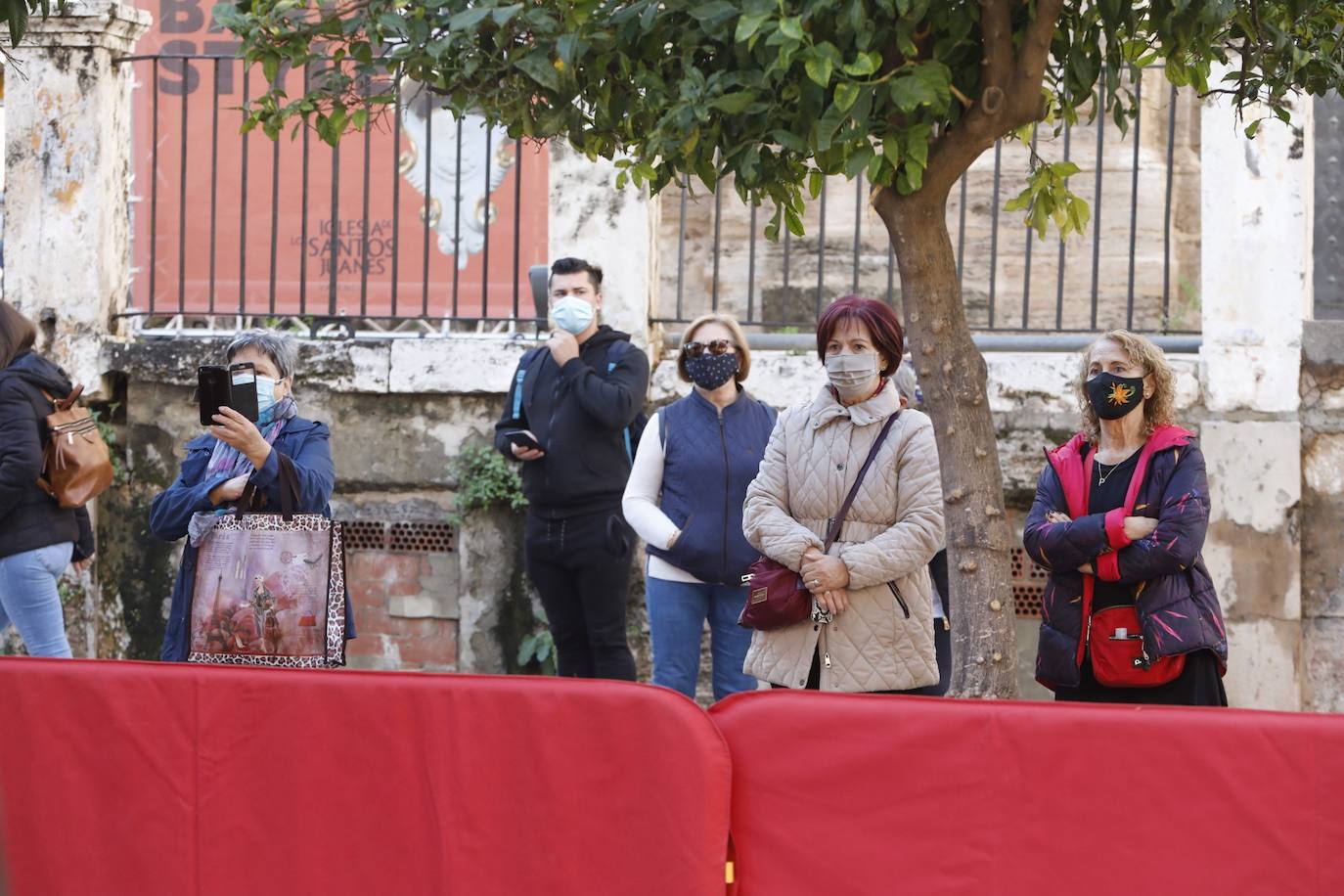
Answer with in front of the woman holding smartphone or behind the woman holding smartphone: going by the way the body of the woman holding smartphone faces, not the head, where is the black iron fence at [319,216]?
behind

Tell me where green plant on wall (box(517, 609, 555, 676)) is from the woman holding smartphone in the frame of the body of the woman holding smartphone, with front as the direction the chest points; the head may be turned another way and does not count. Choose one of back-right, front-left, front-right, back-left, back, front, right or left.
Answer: back

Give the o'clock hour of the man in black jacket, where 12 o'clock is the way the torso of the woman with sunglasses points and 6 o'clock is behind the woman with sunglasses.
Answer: The man in black jacket is roughly at 4 o'clock from the woman with sunglasses.

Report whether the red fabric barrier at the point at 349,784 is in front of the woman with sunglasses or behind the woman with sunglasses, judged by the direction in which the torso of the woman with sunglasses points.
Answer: in front

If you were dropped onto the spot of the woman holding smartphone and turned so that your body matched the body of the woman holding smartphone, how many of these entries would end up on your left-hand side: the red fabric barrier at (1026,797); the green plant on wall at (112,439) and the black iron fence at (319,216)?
1

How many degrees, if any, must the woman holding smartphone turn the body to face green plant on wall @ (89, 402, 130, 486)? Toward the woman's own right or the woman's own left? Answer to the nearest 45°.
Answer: approximately 135° to the woman's own right

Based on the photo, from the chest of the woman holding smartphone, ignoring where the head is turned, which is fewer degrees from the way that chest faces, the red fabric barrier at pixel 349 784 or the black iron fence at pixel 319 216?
the red fabric barrier

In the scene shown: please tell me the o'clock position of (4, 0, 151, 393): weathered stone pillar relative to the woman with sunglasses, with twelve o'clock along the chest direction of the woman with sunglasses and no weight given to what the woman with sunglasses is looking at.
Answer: The weathered stone pillar is roughly at 4 o'clock from the woman with sunglasses.

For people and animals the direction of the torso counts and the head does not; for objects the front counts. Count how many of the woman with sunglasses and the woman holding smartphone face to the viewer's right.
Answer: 0

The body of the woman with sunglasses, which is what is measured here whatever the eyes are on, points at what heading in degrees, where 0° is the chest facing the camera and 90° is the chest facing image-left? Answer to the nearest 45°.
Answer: approximately 0°
